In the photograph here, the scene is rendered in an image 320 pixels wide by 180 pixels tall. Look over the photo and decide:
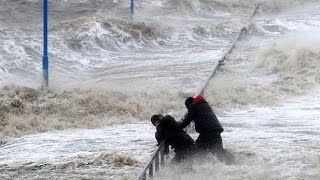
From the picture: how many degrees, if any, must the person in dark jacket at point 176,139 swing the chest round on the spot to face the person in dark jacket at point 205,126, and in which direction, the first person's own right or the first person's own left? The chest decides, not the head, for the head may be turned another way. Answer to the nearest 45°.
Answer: approximately 180°

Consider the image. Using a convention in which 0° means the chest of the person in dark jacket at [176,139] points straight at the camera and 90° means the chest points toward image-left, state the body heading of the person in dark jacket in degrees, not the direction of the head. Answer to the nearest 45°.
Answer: approximately 90°
